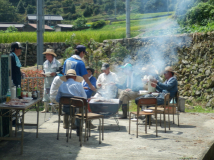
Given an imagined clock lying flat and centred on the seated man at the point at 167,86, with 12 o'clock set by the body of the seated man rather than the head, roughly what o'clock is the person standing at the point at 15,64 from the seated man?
The person standing is roughly at 11 o'clock from the seated man.

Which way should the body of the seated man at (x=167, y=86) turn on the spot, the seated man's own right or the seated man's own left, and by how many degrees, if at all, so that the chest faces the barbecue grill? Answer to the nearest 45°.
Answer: approximately 45° to the seated man's own left

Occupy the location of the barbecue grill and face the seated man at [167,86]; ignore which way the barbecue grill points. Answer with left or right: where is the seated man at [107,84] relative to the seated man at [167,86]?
left

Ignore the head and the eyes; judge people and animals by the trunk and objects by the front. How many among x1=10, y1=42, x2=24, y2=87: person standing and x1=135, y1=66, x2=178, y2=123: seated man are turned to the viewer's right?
1

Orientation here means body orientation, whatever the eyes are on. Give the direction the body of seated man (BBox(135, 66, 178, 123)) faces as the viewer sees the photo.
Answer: to the viewer's left

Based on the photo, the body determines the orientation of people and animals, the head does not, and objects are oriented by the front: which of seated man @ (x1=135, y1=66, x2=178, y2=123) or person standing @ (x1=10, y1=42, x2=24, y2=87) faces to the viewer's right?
the person standing

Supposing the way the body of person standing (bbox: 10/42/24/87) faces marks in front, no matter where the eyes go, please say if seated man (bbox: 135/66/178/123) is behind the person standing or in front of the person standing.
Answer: in front

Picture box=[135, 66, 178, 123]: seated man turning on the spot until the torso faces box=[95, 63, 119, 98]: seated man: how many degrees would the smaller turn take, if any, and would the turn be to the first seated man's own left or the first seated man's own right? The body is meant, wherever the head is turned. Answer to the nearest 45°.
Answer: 0° — they already face them

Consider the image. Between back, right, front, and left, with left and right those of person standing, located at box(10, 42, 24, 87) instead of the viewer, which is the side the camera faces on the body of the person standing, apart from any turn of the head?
right

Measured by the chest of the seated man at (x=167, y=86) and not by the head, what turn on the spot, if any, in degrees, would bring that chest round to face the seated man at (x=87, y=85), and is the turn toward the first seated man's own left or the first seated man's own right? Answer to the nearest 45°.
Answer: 0° — they already face them
